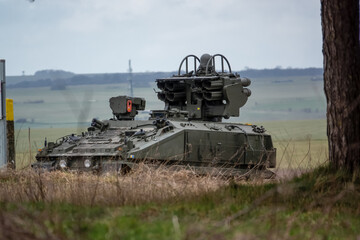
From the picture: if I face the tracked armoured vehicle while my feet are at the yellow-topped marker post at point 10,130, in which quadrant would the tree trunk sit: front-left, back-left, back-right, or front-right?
front-right

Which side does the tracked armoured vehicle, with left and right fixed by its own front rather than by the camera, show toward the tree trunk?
left
